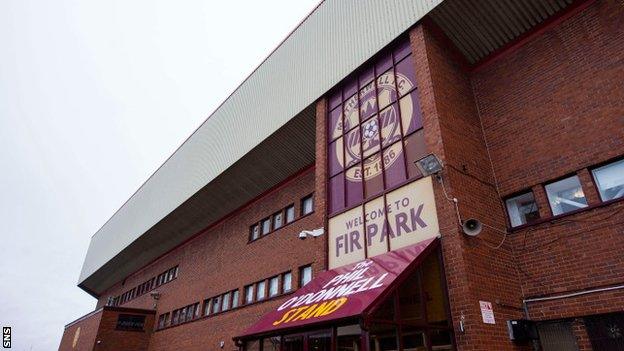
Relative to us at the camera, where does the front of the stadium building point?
facing the viewer and to the left of the viewer
